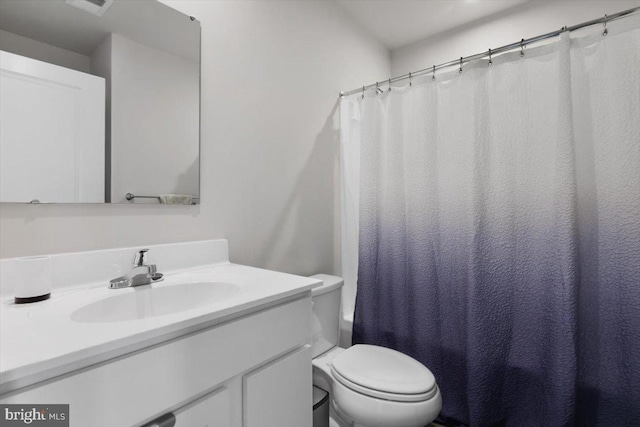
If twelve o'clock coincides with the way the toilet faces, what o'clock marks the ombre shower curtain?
The ombre shower curtain is roughly at 10 o'clock from the toilet.

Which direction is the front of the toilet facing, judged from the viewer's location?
facing the viewer and to the right of the viewer

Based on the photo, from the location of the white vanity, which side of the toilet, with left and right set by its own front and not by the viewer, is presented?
right

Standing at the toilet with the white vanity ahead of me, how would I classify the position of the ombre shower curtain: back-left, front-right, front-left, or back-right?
back-left
